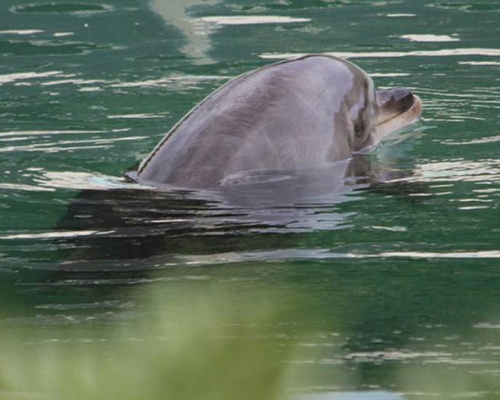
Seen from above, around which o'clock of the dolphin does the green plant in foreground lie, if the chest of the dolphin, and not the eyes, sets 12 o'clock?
The green plant in foreground is roughly at 3 o'clock from the dolphin.

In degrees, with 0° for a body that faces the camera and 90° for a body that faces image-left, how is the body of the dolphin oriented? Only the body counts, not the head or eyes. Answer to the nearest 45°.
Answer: approximately 270°
